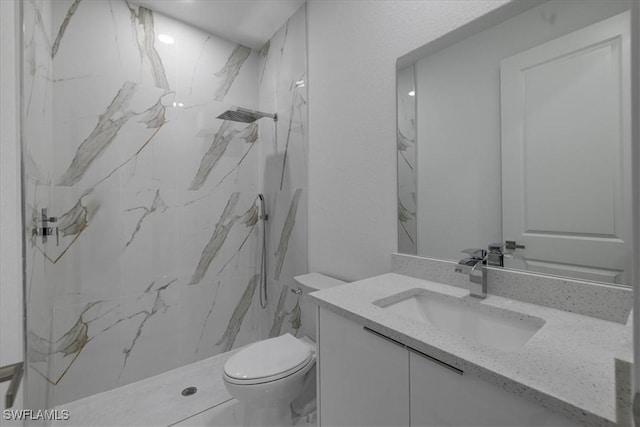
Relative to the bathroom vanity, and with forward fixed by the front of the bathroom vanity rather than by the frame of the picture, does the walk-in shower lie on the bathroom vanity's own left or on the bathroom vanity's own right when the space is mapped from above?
on the bathroom vanity's own right

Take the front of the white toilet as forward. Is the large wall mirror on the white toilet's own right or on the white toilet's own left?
on the white toilet's own left

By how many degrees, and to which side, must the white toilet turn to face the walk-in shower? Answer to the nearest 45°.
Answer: approximately 90° to its right

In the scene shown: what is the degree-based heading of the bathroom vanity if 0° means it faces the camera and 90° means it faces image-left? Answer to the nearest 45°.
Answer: approximately 45°

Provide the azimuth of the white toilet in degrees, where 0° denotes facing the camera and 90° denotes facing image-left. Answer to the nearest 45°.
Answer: approximately 45°
